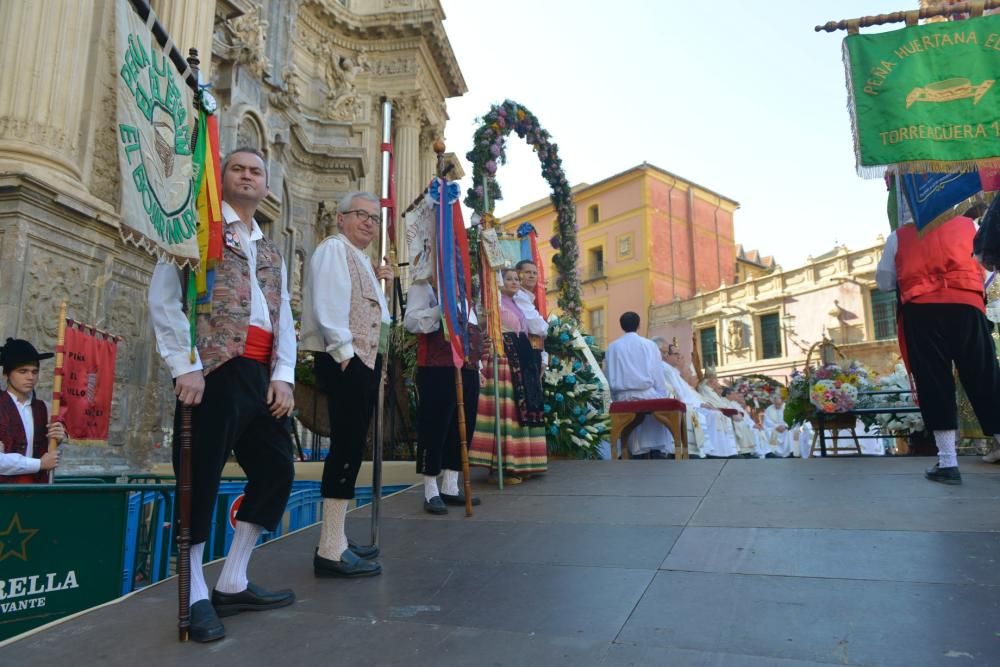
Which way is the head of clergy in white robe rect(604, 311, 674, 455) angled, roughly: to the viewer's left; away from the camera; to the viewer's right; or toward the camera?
away from the camera

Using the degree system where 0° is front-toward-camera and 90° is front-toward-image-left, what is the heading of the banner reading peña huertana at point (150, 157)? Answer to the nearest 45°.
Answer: approximately 315°

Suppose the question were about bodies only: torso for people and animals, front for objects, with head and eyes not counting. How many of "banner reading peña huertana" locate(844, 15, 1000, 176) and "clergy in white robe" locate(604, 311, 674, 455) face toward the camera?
1

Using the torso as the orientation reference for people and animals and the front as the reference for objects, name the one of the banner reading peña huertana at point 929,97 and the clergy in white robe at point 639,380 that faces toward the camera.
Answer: the banner reading peña huertana

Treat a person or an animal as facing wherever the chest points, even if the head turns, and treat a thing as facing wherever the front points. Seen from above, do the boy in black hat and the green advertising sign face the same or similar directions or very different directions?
same or similar directions

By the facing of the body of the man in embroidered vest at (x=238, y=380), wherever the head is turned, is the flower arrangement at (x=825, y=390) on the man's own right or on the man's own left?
on the man's own left

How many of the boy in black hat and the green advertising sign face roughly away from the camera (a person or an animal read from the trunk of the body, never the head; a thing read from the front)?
0

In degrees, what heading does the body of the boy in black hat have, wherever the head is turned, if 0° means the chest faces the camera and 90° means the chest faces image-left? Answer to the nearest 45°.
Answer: approximately 315°

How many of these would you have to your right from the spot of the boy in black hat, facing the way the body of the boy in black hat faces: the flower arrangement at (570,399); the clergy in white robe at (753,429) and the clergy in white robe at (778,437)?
0

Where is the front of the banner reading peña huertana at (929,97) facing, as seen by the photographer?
facing the viewer

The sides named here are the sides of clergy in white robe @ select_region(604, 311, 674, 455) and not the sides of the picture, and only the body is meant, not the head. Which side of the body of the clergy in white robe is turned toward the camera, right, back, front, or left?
back

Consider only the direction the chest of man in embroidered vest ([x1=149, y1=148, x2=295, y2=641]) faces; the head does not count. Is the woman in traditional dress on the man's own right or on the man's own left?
on the man's own left

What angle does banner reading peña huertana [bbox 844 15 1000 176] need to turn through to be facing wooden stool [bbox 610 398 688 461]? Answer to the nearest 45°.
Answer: approximately 135° to its right
